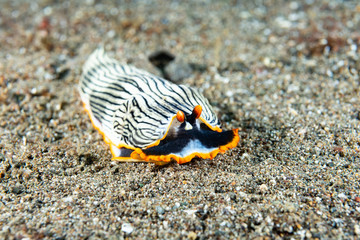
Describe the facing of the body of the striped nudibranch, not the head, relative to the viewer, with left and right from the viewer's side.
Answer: facing the viewer and to the right of the viewer
